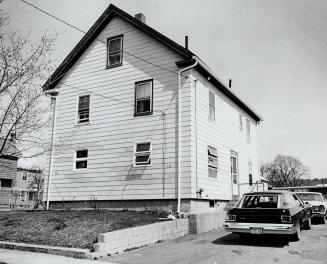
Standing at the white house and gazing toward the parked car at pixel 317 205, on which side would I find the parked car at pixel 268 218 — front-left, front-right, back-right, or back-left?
front-right

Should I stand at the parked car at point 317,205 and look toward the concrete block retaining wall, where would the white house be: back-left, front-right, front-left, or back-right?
front-right

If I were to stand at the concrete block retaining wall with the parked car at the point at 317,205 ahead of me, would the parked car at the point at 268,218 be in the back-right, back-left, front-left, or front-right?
front-right

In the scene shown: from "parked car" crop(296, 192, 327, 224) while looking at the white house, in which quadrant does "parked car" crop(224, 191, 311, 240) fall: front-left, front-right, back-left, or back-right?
front-left

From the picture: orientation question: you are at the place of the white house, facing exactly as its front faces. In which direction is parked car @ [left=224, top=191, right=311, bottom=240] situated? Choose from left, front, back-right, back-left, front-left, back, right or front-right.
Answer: front

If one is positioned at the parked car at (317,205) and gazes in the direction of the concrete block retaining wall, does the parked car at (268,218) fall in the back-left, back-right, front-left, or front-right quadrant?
front-left

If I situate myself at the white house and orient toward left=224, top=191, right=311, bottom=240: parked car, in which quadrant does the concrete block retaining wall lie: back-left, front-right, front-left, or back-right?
front-right

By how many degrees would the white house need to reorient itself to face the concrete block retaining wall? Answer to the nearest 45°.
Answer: approximately 45° to its right

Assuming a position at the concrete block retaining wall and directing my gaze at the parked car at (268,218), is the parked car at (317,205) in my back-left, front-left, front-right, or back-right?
front-left
